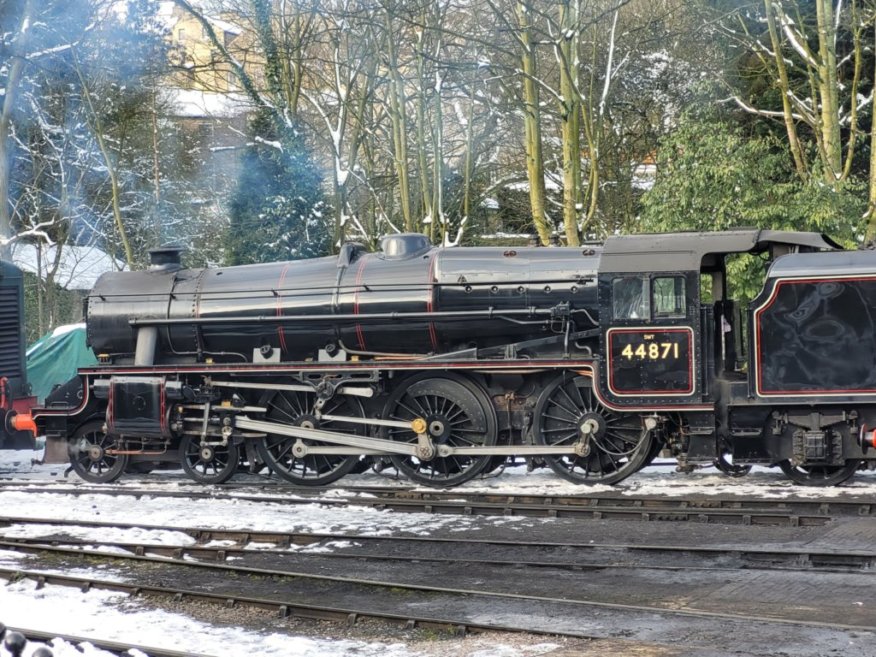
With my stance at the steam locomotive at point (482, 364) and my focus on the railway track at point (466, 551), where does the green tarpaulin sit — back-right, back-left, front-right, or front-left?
back-right

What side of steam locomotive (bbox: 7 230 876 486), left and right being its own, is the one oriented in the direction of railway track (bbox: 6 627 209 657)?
left

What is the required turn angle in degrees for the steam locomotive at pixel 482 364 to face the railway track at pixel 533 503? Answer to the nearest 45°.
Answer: approximately 90° to its left

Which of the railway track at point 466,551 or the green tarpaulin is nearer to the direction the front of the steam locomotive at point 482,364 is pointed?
the green tarpaulin

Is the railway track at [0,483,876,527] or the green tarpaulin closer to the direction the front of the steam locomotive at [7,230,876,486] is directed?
the green tarpaulin

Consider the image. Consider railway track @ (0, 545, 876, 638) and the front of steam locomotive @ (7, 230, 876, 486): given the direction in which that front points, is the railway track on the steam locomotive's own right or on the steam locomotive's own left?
on the steam locomotive's own left

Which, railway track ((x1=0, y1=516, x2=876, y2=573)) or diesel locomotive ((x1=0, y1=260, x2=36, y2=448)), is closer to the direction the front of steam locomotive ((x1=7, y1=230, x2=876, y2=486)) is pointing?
the diesel locomotive

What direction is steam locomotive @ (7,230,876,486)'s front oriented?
to the viewer's left

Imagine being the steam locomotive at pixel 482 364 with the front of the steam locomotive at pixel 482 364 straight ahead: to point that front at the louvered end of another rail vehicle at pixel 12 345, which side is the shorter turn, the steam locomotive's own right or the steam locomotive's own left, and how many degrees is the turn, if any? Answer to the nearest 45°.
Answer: approximately 45° to the steam locomotive's own right

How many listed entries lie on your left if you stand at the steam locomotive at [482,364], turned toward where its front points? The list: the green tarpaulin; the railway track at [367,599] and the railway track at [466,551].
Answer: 2

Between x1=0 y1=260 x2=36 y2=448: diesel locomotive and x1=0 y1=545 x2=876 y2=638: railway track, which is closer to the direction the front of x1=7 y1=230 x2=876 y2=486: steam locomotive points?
the diesel locomotive
